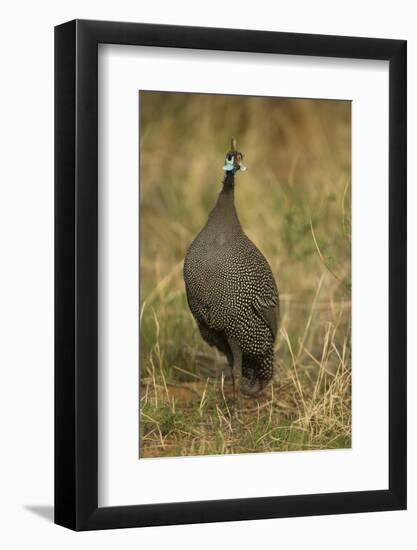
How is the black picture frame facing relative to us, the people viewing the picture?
facing the viewer and to the right of the viewer
